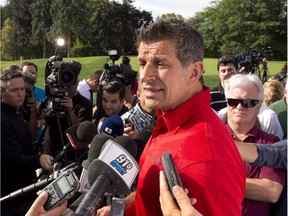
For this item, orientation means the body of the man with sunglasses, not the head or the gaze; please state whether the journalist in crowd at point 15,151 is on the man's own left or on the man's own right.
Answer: on the man's own right

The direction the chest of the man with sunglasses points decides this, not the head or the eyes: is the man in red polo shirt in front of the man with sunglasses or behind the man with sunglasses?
in front

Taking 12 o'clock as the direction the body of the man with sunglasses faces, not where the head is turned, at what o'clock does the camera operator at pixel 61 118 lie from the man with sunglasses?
The camera operator is roughly at 2 o'clock from the man with sunglasses.

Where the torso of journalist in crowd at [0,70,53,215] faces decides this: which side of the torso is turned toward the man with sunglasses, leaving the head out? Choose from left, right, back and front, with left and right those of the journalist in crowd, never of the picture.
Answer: front

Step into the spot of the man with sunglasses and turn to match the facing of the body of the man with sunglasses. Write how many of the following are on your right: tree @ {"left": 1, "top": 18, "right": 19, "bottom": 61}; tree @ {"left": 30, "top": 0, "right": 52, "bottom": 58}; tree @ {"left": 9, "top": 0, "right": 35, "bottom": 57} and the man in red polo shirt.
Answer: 3

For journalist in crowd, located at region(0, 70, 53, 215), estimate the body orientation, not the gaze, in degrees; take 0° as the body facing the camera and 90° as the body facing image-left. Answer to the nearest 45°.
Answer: approximately 315°

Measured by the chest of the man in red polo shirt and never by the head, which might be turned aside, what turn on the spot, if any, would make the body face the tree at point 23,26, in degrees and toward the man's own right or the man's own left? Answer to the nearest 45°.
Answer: approximately 135° to the man's own right

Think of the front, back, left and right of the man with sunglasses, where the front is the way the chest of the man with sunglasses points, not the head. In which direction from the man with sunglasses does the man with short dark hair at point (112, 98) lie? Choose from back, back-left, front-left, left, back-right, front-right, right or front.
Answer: right

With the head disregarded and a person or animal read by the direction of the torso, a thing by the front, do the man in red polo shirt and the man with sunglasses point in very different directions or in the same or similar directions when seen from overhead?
same or similar directions

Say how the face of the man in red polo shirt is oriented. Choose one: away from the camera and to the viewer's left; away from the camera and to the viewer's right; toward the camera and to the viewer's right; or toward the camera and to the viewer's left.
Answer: toward the camera and to the viewer's left

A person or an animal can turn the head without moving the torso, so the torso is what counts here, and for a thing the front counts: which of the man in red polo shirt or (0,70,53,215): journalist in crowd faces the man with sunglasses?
the journalist in crowd

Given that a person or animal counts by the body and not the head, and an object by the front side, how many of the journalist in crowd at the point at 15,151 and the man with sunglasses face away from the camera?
0

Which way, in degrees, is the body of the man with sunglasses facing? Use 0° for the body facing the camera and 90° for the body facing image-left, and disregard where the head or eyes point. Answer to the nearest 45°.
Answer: approximately 45°

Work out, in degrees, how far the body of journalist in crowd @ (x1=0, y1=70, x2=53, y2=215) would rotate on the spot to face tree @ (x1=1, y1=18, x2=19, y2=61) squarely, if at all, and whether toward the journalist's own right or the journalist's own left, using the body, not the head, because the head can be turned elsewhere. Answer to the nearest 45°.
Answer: approximately 135° to the journalist's own left

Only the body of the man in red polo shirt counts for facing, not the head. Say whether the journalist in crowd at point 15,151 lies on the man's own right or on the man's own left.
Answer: on the man's own right

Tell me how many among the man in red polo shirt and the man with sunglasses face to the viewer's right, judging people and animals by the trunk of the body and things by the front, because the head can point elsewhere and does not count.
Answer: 0

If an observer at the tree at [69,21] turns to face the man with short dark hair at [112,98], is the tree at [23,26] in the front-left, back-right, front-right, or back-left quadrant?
back-right
